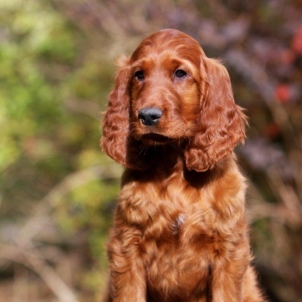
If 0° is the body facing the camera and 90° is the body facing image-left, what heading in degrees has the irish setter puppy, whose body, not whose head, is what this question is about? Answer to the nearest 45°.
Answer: approximately 0°
